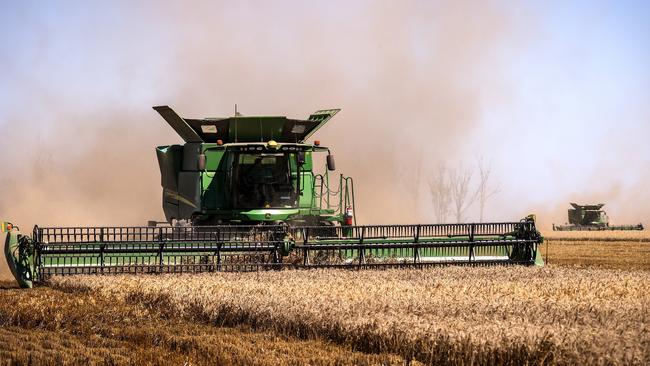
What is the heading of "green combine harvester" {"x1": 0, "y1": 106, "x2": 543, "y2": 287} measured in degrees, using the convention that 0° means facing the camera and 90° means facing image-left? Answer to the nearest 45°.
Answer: approximately 0°
